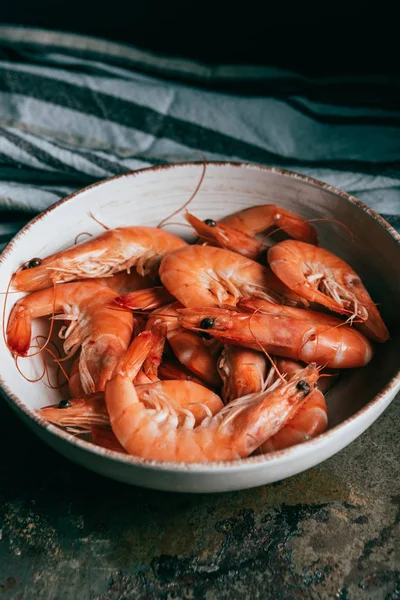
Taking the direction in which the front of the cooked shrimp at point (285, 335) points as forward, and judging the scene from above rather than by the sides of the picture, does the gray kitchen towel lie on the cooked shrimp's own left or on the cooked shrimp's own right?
on the cooked shrimp's own right

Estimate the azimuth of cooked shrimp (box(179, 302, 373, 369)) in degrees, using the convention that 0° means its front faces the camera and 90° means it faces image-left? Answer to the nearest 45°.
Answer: approximately 90°
